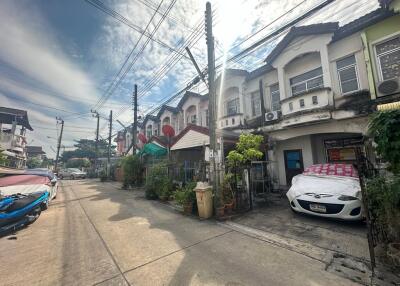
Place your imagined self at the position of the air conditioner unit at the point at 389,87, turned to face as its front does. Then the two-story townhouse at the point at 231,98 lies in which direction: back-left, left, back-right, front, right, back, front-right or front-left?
right

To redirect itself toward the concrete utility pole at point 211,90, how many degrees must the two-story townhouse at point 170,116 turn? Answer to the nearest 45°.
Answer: approximately 45° to its left

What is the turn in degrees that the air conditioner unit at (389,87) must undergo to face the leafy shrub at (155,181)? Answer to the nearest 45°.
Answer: approximately 45° to its right

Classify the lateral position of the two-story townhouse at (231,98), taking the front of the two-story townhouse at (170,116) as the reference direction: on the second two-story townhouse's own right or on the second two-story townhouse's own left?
on the second two-story townhouse's own left

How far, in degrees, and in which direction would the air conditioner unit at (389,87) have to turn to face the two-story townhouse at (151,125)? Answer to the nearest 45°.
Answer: approximately 90° to its right

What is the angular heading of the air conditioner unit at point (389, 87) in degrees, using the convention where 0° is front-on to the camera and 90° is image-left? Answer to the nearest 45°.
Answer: approximately 0°

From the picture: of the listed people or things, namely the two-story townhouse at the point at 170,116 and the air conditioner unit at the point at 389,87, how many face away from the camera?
0

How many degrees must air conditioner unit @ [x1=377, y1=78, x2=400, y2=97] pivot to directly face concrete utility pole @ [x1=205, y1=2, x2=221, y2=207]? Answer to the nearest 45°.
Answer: approximately 45° to its right

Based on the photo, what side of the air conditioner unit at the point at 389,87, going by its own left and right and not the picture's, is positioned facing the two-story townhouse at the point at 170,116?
right

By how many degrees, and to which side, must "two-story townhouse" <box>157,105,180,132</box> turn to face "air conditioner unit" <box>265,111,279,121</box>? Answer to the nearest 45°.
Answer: approximately 90° to its left

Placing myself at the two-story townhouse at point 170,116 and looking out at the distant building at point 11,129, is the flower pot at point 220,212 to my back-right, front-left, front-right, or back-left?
back-left

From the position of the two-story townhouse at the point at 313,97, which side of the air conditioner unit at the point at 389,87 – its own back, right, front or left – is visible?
right

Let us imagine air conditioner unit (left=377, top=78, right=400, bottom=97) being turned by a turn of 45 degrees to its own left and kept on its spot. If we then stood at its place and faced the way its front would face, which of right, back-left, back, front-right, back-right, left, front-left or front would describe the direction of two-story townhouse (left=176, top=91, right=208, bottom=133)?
back-right
